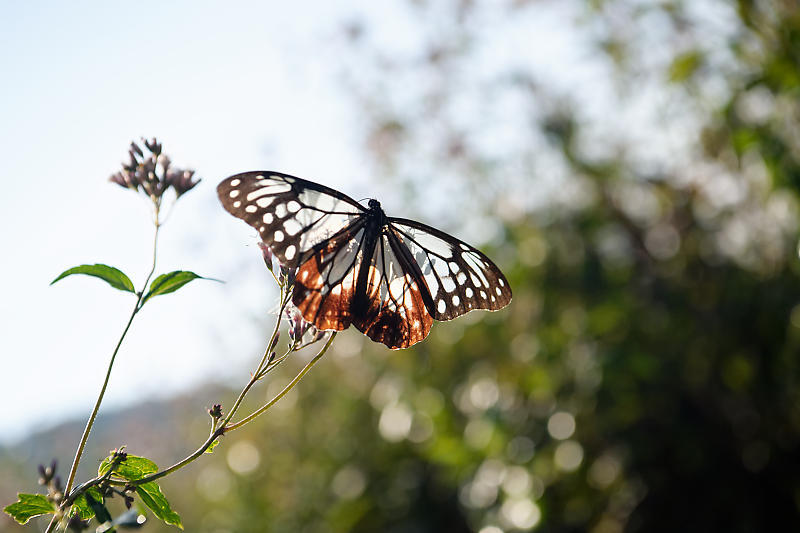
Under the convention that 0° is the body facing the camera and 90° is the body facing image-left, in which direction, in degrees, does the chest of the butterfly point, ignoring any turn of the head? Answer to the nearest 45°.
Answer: approximately 180°

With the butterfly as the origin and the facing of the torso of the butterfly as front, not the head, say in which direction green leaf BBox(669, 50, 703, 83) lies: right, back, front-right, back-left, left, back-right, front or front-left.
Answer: front-right
